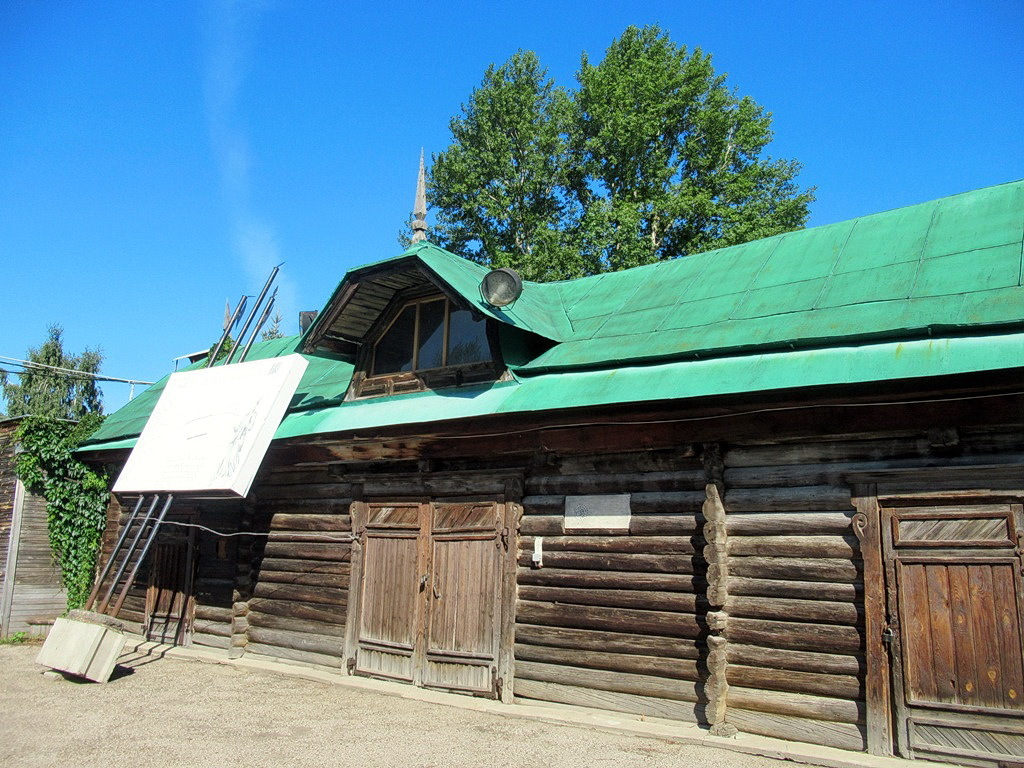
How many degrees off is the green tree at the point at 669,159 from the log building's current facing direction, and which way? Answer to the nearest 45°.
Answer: approximately 135° to its right

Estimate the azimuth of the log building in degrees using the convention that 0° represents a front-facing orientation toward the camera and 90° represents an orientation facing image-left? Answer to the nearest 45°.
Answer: approximately 45°

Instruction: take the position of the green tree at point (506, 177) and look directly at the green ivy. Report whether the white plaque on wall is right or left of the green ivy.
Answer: left

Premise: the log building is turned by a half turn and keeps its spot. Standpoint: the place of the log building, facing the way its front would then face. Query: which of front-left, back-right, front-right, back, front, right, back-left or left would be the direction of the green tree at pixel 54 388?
left

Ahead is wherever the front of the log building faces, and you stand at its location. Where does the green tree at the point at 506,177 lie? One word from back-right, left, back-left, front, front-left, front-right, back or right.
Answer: back-right

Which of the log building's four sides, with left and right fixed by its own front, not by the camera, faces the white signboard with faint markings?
right

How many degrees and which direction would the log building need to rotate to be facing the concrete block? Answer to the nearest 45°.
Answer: approximately 45° to its right
